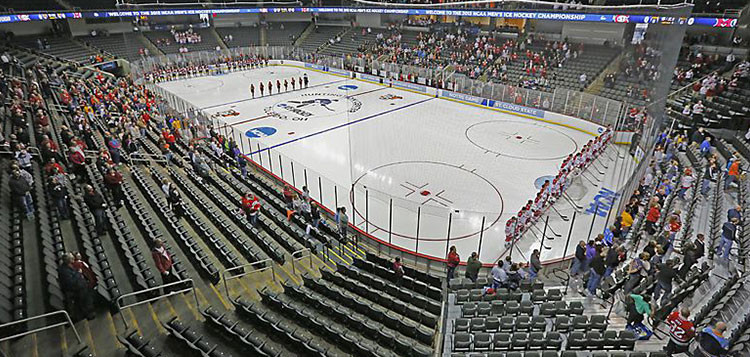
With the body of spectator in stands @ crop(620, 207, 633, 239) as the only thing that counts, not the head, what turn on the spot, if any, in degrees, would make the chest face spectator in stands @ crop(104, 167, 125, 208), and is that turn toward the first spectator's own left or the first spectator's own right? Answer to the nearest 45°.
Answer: approximately 90° to the first spectator's own left

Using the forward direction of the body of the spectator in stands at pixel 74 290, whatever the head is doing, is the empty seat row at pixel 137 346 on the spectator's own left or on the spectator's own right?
on the spectator's own right

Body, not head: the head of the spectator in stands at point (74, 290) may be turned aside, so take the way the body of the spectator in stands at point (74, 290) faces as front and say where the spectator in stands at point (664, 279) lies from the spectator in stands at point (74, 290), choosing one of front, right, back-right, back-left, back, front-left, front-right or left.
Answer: right

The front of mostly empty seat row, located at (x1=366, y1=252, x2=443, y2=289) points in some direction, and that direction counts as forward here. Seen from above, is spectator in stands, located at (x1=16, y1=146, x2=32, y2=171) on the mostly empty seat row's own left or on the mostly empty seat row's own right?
on the mostly empty seat row's own left

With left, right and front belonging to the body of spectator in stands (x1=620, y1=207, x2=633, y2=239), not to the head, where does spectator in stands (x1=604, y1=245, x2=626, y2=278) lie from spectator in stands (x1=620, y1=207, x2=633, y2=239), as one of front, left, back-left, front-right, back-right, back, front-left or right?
back-left

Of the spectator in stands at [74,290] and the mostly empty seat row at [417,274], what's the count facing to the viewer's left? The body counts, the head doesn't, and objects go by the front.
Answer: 0

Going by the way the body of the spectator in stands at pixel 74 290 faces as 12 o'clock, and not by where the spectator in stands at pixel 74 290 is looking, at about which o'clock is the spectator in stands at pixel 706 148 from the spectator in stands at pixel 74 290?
the spectator in stands at pixel 706 148 is roughly at 2 o'clock from the spectator in stands at pixel 74 290.

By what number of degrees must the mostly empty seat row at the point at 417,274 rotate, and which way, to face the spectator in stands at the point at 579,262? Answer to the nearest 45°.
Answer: approximately 45° to its right

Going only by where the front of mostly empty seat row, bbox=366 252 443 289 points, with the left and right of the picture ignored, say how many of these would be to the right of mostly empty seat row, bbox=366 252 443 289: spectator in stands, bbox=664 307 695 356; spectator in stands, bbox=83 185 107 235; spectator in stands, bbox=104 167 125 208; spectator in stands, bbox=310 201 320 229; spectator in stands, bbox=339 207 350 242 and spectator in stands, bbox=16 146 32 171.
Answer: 1

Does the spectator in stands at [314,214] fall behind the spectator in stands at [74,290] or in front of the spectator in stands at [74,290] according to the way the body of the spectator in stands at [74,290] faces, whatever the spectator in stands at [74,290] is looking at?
in front

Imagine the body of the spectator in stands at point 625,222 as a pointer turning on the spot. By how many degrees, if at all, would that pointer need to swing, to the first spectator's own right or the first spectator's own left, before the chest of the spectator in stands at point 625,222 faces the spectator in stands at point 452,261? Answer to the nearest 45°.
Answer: approximately 90° to the first spectator's own left

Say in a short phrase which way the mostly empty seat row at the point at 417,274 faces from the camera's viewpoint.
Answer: facing away from the viewer and to the right of the viewer

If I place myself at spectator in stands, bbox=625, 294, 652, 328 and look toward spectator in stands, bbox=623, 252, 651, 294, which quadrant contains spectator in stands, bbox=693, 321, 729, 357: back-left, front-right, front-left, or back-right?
back-right

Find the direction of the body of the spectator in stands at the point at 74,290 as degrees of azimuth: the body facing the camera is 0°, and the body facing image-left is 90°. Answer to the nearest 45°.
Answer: approximately 225°

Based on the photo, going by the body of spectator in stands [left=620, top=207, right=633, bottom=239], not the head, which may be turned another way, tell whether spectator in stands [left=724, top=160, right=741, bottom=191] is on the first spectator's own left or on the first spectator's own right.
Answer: on the first spectator's own right

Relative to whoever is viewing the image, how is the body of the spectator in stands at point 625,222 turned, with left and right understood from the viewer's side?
facing away from the viewer and to the left of the viewer

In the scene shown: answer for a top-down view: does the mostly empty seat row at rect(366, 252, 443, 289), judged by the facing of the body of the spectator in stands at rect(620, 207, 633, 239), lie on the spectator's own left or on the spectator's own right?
on the spectator's own left
